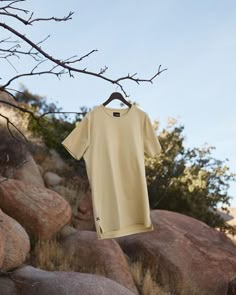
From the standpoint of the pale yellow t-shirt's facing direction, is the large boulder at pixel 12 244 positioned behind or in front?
behind

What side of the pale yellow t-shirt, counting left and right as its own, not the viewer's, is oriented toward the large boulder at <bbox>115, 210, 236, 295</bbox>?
back

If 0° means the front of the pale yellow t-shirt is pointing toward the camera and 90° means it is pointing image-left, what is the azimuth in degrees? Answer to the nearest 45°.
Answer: approximately 0°

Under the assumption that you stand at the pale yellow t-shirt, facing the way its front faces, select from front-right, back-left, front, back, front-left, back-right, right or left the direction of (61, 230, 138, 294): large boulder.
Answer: back
